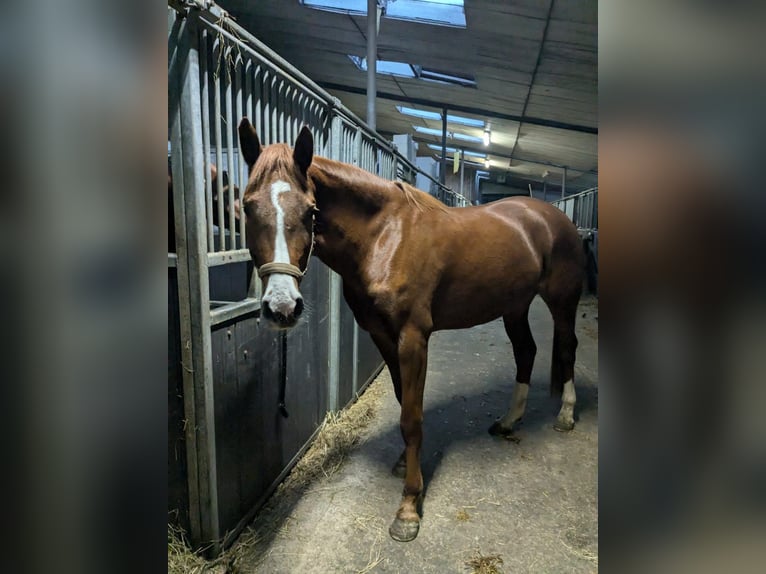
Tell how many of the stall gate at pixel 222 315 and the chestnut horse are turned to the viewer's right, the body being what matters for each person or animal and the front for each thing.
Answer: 1

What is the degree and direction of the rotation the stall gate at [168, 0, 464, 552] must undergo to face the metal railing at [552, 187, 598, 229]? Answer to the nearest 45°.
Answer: approximately 45° to its left

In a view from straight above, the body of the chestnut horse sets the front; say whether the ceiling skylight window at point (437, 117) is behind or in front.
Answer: behind

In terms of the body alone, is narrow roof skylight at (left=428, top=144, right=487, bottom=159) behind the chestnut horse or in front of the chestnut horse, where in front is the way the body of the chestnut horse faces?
behind

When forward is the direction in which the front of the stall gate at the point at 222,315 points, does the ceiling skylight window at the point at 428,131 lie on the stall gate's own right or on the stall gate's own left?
on the stall gate's own left

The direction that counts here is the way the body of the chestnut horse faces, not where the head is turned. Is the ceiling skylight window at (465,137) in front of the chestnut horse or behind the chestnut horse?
behind

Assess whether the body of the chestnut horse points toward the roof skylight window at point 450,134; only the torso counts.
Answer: no

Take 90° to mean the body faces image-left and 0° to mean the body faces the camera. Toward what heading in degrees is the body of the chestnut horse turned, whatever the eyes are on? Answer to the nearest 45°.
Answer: approximately 45°

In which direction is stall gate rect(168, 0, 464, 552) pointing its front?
to the viewer's right

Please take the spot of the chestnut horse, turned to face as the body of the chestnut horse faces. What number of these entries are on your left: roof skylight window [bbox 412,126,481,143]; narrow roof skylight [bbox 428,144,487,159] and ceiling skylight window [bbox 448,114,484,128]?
0

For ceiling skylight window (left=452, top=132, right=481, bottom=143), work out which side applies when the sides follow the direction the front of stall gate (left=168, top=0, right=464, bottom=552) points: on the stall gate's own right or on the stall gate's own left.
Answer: on the stall gate's own left

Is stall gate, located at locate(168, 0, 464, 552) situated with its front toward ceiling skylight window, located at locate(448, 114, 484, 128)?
no

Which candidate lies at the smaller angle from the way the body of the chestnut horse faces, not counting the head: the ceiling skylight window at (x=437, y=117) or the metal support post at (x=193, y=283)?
the metal support post

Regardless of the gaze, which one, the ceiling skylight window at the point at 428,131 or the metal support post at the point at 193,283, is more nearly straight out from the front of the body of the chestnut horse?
the metal support post
